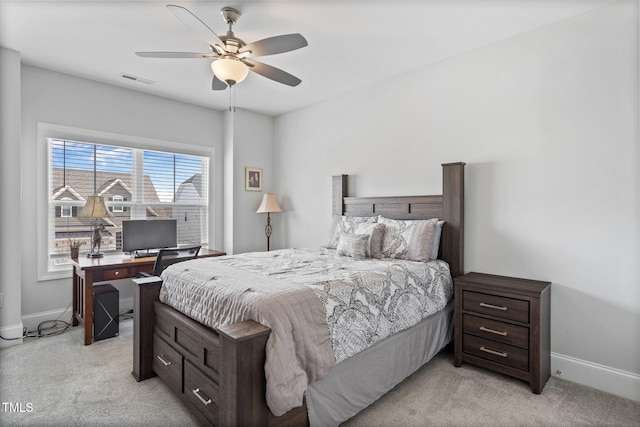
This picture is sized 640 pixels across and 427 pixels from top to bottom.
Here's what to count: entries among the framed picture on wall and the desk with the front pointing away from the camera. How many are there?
0

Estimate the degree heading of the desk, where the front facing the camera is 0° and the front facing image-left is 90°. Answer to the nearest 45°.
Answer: approximately 315°

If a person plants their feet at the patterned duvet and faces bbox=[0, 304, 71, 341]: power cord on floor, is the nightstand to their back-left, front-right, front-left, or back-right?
back-right

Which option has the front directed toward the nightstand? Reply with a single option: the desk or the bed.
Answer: the desk

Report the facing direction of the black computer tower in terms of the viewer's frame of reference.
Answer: facing the viewer and to the right of the viewer

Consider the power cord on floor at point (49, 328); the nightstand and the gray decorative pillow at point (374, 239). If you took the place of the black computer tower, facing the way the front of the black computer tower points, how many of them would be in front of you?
2

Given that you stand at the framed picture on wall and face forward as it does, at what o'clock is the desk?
The desk is roughly at 3 o'clock from the framed picture on wall.

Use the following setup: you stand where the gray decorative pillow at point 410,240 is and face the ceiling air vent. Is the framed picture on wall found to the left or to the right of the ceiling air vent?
right

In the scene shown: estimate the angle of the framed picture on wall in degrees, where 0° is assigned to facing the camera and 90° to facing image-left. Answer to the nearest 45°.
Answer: approximately 315°

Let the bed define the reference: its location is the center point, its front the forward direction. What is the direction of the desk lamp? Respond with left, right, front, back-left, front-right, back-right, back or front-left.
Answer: right

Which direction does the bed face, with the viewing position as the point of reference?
facing the viewer and to the left of the viewer

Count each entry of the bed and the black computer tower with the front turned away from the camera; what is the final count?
0

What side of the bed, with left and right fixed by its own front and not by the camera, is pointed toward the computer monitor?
right
